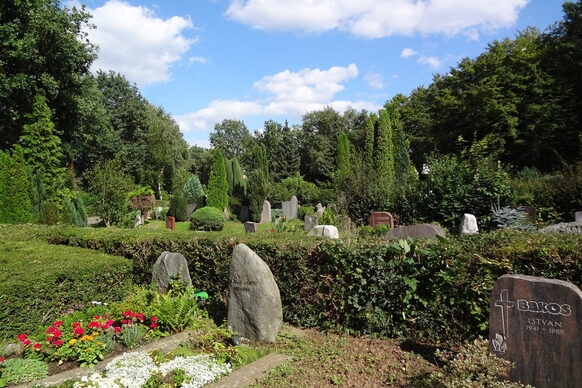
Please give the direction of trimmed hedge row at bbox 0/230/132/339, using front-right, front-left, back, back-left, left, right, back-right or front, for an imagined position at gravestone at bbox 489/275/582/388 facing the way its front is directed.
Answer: front-right

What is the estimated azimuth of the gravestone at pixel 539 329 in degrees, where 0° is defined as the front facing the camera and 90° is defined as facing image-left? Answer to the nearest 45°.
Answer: approximately 45°

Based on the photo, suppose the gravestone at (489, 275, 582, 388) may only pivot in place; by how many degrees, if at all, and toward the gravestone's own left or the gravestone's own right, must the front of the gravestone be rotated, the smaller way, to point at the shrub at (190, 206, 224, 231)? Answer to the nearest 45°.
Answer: approximately 90° to the gravestone's own right

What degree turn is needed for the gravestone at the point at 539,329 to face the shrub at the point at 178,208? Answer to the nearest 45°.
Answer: approximately 90° to its right

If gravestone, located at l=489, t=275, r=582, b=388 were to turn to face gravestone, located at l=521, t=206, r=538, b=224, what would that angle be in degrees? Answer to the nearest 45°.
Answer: approximately 135° to its right

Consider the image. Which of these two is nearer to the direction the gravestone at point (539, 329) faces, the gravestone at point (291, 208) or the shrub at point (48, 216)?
the shrub

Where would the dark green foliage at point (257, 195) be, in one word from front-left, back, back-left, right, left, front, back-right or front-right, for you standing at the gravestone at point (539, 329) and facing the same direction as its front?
right

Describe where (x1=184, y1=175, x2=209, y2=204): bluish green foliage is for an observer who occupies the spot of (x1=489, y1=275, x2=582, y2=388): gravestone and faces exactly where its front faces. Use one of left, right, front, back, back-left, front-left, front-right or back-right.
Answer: right

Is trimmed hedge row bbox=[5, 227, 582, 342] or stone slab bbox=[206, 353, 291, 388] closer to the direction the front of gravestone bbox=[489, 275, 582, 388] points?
the stone slab
